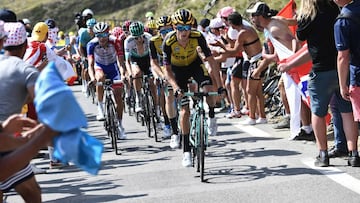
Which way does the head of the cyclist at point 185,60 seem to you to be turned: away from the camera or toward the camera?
toward the camera

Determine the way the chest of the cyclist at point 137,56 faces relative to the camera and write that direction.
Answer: toward the camera

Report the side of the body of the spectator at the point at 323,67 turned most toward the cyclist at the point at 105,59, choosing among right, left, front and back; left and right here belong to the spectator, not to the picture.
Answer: front

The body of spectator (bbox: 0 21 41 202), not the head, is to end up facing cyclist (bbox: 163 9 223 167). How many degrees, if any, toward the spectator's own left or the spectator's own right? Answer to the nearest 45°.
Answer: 0° — they already face them

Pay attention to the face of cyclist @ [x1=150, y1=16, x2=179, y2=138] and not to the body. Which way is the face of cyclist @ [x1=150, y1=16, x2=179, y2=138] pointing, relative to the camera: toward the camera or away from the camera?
toward the camera

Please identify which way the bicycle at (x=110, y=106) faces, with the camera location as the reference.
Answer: facing the viewer

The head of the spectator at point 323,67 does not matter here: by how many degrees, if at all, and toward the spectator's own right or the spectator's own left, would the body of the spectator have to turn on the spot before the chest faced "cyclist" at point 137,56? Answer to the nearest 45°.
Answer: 0° — they already face them

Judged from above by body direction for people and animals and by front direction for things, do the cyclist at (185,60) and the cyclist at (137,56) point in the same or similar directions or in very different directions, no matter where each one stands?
same or similar directions

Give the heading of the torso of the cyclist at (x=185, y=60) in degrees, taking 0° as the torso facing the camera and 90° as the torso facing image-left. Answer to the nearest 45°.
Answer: approximately 0°
